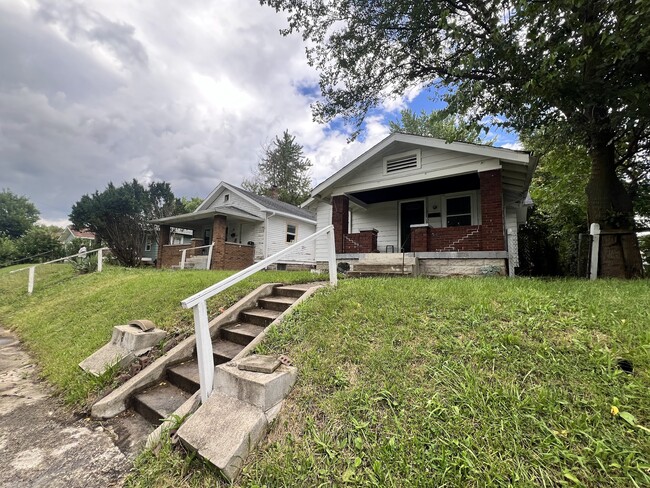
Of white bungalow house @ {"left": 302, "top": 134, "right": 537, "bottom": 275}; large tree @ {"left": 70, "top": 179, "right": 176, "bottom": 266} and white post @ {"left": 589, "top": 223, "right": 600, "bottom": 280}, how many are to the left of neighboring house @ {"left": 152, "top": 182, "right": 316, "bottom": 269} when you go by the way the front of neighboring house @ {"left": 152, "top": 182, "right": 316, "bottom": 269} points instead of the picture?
2

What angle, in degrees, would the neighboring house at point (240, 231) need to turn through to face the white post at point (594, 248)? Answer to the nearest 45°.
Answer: approximately 90° to its left

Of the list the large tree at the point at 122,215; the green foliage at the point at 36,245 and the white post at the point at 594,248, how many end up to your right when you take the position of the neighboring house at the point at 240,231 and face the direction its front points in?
2

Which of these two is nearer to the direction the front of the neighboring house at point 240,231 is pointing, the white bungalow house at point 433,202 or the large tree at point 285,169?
the white bungalow house

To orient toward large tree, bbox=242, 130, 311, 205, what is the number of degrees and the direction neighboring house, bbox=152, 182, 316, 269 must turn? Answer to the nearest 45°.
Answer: approximately 135° to its right

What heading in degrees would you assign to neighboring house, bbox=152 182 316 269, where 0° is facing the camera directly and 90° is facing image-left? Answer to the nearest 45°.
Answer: approximately 45°

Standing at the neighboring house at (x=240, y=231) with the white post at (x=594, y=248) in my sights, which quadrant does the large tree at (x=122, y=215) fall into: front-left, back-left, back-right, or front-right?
back-right

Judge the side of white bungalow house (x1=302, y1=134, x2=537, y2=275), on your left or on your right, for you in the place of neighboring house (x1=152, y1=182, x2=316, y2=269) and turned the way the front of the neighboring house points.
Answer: on your left

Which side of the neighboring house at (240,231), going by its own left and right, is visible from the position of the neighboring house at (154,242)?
right

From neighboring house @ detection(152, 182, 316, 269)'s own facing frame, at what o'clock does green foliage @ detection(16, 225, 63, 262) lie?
The green foliage is roughly at 3 o'clock from the neighboring house.
